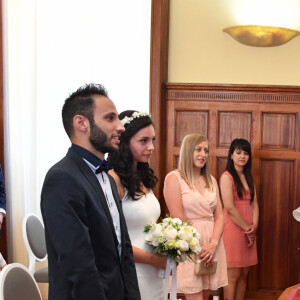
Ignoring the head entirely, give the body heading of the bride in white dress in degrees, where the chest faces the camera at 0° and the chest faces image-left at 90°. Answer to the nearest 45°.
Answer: approximately 315°

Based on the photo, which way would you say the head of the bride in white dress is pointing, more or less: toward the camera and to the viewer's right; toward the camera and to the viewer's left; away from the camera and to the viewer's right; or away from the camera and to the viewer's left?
toward the camera and to the viewer's right

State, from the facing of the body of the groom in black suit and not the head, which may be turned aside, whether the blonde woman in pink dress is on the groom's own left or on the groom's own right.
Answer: on the groom's own left

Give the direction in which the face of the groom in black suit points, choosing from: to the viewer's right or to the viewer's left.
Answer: to the viewer's right

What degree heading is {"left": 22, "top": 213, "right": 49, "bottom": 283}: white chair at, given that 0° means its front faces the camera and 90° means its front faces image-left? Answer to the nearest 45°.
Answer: approximately 315°

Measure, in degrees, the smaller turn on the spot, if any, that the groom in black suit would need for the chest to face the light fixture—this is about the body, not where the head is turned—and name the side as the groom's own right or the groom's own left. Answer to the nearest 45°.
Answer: approximately 90° to the groom's own left
